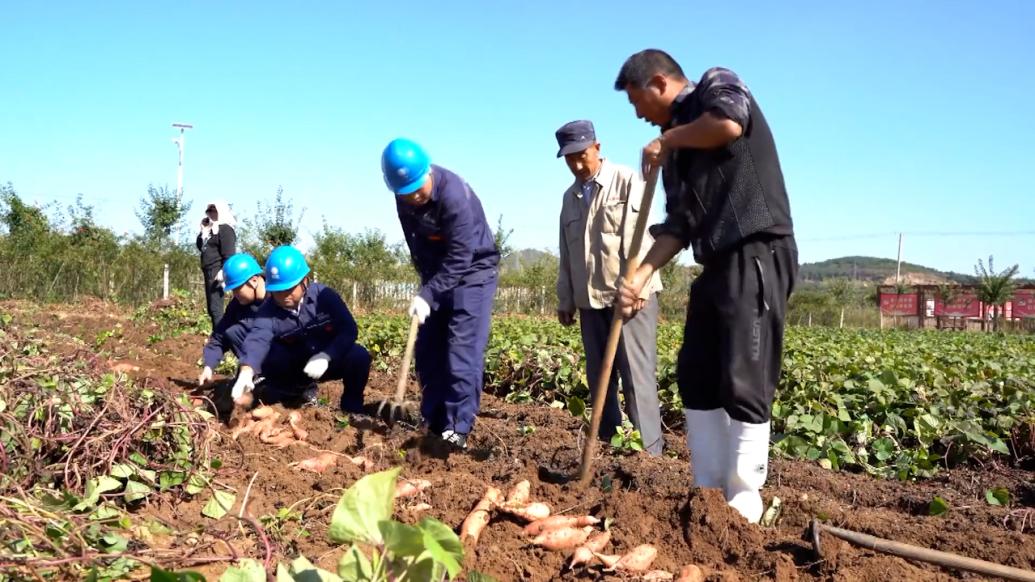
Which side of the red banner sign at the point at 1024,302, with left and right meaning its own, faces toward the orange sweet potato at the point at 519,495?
front

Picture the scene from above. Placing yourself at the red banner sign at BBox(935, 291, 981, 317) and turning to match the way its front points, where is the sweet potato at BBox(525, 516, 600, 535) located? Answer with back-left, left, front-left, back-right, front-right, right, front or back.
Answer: front

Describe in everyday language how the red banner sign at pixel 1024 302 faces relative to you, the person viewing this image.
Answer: facing the viewer

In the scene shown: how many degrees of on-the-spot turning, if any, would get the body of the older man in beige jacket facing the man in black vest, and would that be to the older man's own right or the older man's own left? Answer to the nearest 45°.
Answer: approximately 45° to the older man's own left

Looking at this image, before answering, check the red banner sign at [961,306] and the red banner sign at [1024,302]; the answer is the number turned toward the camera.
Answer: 2

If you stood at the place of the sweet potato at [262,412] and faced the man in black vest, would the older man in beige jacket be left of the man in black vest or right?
left

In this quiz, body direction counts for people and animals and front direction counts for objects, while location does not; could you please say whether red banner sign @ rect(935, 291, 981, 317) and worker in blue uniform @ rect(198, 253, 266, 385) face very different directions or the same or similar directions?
same or similar directions

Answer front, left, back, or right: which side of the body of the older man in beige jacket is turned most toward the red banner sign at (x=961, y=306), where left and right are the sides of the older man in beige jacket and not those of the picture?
back

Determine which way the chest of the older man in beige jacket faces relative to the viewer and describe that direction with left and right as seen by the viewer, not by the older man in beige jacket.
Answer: facing the viewer and to the left of the viewer

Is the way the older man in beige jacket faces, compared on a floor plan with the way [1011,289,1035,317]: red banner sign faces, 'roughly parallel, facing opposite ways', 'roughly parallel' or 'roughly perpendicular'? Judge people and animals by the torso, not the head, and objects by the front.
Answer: roughly parallel

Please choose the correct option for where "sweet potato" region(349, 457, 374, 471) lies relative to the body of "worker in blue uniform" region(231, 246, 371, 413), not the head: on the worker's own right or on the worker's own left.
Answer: on the worker's own left

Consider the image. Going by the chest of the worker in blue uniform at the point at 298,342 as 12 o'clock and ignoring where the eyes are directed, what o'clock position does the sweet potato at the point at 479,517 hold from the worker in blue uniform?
The sweet potato is roughly at 10 o'clock from the worker in blue uniform.

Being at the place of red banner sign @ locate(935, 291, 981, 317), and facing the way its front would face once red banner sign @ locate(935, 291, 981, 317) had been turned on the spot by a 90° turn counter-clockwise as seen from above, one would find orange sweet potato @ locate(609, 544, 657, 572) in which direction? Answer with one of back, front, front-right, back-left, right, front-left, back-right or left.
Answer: right

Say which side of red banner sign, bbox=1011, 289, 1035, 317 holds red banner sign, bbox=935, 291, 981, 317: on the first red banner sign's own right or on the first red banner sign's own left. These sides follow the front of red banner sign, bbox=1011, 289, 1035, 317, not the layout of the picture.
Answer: on the first red banner sign's own right

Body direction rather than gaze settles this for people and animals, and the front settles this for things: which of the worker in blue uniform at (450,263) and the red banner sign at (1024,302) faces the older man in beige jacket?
the red banner sign

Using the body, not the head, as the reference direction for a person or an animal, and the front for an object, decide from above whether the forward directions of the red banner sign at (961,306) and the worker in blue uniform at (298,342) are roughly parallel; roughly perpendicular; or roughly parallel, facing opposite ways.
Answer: roughly parallel
